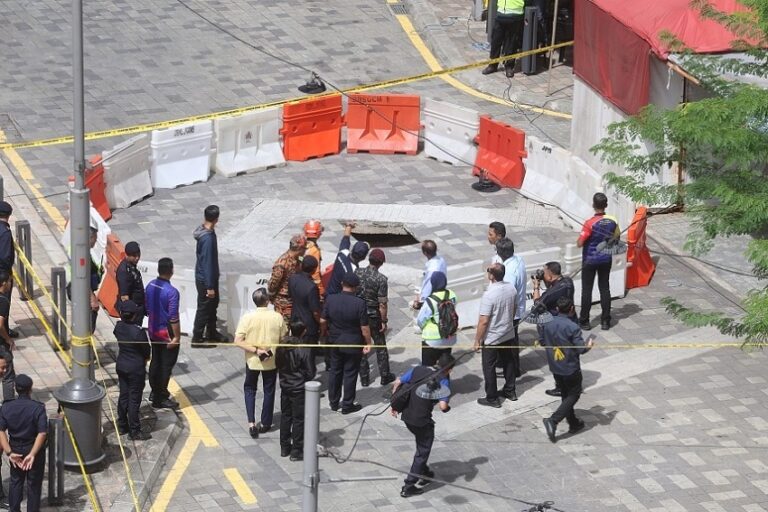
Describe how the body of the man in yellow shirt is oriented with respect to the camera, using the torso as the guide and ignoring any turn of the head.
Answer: away from the camera

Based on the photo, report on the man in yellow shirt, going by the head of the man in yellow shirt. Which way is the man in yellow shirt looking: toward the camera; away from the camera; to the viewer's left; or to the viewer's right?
away from the camera

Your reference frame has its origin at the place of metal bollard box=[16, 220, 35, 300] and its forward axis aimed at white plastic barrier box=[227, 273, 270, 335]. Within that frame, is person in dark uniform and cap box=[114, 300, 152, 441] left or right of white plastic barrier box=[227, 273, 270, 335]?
right

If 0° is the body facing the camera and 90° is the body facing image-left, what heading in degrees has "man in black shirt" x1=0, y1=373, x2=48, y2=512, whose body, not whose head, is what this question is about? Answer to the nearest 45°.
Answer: approximately 180°

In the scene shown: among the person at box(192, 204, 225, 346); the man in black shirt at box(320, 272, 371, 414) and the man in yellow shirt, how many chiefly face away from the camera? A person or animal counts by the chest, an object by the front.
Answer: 2

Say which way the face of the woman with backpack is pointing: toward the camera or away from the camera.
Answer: away from the camera

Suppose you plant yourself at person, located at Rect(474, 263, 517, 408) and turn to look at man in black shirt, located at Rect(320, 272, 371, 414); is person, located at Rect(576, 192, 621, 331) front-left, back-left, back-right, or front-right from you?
back-right

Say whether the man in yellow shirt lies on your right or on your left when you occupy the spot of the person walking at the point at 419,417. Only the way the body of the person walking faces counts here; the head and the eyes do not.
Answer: on your left

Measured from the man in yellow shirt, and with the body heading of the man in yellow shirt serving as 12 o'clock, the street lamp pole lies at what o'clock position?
The street lamp pole is roughly at 8 o'clock from the man in yellow shirt.

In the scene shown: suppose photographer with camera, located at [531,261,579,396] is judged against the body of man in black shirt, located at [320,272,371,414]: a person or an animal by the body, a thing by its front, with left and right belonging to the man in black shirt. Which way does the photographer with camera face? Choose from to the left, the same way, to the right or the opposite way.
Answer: to the left

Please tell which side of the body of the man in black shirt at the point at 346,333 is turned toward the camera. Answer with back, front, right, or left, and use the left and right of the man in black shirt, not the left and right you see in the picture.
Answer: back

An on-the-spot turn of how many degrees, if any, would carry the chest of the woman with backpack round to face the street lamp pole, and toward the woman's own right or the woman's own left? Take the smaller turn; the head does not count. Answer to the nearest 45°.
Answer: approximately 90° to the woman's own left

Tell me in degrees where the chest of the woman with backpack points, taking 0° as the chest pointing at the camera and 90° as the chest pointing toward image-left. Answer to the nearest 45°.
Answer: approximately 135°

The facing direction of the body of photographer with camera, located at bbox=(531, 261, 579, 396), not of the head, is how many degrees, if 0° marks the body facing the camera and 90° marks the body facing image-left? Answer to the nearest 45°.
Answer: approximately 90°
